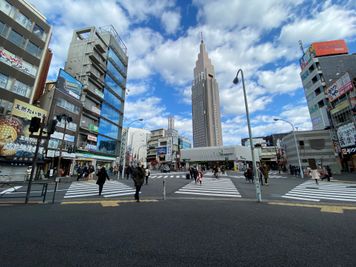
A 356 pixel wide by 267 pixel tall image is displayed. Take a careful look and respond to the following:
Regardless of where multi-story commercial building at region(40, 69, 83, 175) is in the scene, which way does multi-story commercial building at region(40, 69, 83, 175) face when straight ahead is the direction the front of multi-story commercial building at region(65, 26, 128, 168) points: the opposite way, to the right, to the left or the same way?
the same way

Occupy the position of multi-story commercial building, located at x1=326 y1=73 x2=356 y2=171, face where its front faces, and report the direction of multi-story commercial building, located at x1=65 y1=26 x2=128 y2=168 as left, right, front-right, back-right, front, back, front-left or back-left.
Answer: front

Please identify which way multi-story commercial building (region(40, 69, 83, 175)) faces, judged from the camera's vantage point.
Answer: facing the viewer and to the right of the viewer

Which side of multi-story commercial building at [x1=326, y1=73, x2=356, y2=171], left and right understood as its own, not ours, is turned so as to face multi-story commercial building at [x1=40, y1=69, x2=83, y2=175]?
front

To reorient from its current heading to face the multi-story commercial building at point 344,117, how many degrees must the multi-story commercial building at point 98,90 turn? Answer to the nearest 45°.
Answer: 0° — it already faces it

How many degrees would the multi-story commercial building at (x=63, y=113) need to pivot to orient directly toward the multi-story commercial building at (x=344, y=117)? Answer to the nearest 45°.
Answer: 0° — it already faces it

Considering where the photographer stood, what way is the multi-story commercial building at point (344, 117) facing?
facing the viewer and to the left of the viewer

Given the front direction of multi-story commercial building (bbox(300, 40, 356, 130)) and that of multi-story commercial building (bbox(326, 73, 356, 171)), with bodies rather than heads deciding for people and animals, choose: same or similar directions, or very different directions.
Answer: same or similar directions

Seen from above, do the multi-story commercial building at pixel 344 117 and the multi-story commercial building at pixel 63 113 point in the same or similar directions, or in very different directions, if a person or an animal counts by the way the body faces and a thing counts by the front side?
very different directions

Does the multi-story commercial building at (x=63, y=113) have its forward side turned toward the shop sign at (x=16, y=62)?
no

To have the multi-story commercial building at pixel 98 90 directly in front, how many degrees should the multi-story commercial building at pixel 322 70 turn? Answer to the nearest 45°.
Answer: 0° — it already faces it

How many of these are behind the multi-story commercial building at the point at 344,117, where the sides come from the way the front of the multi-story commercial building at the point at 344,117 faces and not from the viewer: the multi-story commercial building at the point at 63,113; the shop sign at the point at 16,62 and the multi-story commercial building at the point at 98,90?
0

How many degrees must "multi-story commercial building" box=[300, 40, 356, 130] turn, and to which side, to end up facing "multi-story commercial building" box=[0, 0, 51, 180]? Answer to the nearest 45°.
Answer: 0° — it already faces it
